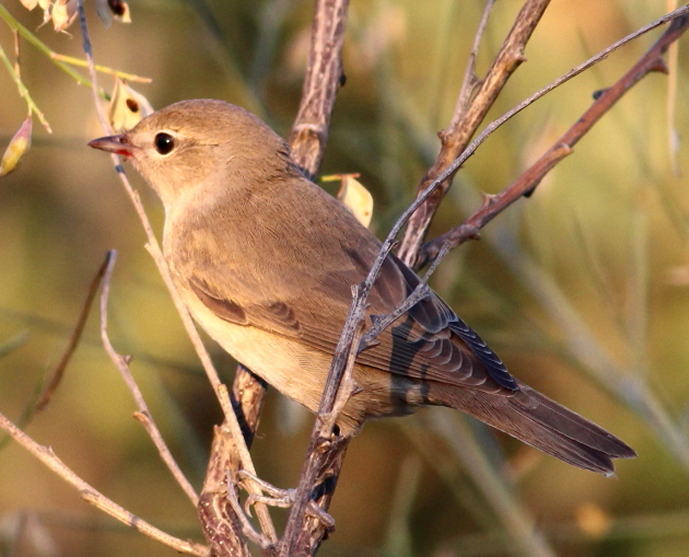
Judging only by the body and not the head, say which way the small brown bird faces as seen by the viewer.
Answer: to the viewer's left
